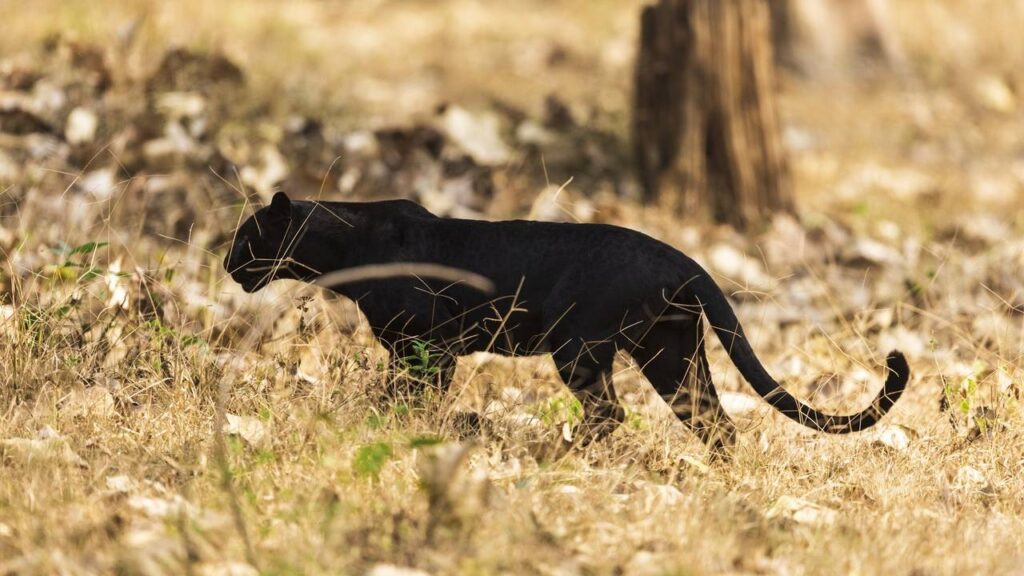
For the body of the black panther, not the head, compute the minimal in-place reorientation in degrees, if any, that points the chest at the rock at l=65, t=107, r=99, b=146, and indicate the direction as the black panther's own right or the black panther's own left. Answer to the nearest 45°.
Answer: approximately 45° to the black panther's own right

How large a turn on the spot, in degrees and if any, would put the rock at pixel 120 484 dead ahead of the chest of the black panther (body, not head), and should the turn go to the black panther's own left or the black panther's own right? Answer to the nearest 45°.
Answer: approximately 45° to the black panther's own left

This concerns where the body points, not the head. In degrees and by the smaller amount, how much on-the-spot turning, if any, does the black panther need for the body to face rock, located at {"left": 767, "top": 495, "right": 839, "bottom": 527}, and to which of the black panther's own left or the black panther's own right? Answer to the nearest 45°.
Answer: approximately 135° to the black panther's own left

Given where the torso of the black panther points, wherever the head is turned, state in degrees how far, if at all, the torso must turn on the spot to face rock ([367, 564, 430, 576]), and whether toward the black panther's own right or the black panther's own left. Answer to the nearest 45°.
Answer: approximately 90° to the black panther's own left

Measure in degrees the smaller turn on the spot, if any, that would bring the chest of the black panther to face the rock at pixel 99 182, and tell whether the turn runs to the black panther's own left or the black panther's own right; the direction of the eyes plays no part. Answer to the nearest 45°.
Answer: approximately 45° to the black panther's own right

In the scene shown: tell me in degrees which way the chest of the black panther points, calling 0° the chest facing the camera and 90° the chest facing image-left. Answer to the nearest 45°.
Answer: approximately 90°

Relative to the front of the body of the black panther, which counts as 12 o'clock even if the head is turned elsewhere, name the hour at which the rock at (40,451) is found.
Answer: The rock is roughly at 11 o'clock from the black panther.

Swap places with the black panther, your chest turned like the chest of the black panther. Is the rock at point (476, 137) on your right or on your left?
on your right

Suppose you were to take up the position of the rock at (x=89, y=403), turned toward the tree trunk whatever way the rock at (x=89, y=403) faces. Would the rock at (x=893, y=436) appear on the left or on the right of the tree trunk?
right

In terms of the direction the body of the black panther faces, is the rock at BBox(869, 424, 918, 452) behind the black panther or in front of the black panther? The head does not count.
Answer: behind
